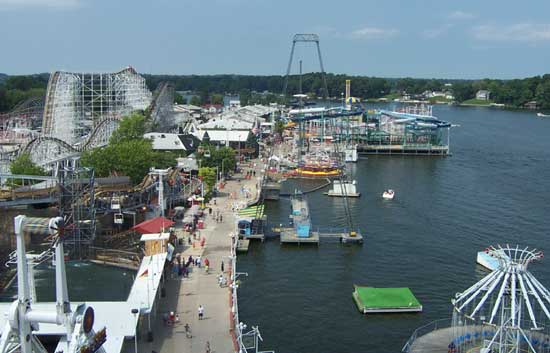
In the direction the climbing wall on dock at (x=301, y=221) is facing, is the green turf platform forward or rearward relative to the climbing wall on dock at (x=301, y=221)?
forward

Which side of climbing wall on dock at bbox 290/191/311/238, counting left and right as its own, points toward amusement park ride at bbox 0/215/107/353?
front

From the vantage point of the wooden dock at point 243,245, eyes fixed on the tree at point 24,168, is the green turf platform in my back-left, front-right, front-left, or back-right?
back-left

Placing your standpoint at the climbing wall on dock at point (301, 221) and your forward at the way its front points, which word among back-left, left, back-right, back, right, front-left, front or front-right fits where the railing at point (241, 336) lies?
front

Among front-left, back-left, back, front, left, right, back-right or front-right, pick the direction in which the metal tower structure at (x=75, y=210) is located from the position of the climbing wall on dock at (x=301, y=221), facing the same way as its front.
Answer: right
